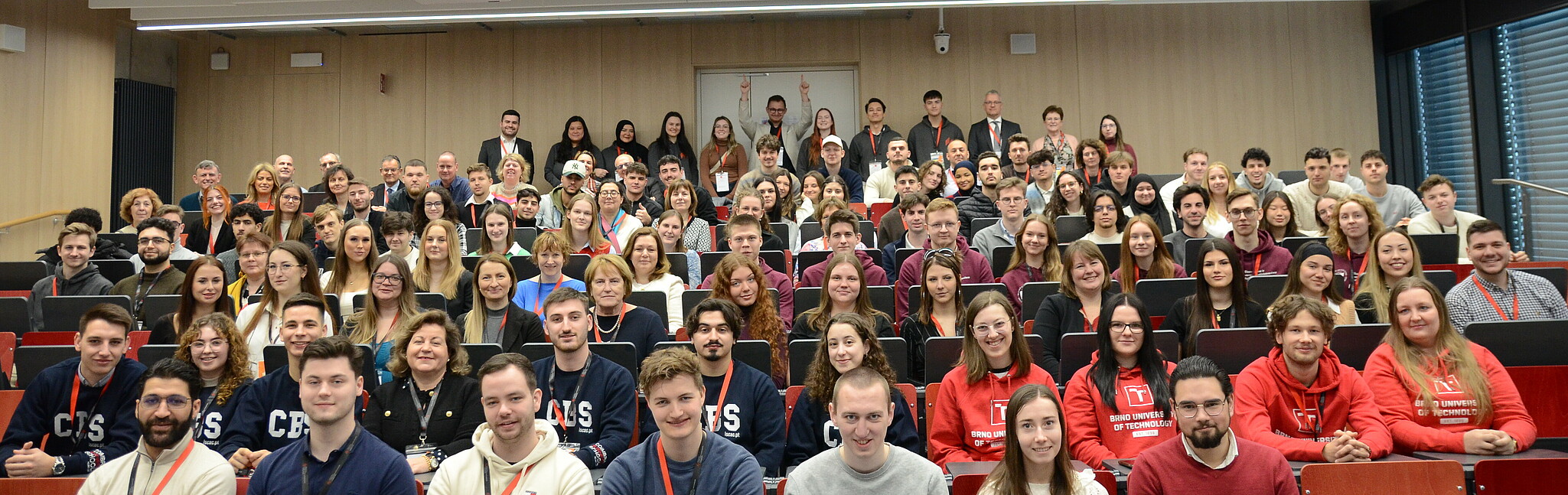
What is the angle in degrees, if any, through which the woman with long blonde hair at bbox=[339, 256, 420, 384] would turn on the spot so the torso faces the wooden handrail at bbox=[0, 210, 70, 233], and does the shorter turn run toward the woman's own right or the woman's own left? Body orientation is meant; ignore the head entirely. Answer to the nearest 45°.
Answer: approximately 135° to the woman's own right

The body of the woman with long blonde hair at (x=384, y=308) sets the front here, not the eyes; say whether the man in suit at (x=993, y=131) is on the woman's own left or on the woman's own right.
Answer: on the woman's own left

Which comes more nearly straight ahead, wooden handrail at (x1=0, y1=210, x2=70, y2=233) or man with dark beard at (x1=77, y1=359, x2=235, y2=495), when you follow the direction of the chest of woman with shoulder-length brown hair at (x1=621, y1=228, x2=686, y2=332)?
the man with dark beard

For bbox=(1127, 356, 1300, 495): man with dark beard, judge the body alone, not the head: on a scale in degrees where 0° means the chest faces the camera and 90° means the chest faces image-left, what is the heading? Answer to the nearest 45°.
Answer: approximately 0°

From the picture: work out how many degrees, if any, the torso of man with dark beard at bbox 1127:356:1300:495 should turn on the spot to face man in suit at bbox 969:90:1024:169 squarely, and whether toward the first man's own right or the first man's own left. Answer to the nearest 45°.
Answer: approximately 180°

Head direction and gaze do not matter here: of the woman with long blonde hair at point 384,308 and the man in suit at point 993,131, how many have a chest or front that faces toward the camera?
2

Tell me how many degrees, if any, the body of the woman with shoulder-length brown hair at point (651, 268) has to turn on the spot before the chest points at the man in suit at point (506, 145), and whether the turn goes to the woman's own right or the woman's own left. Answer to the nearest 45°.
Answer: approximately 180°

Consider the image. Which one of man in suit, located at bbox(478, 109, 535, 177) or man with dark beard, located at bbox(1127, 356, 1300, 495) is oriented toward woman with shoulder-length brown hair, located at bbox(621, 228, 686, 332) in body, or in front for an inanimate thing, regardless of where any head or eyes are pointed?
the man in suit

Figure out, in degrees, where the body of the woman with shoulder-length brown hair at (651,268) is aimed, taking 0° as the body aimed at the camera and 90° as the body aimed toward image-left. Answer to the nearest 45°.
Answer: approximately 0°
